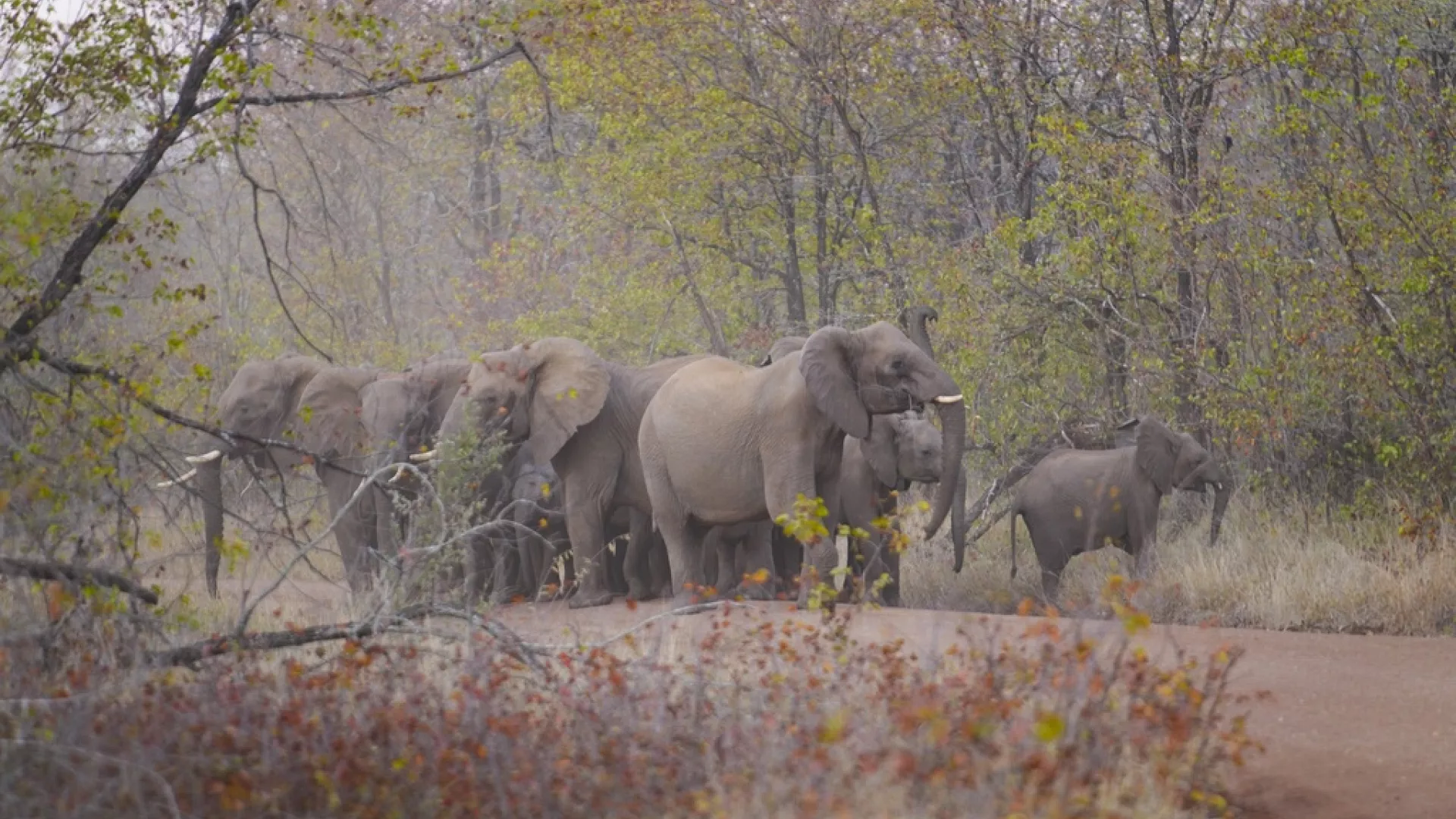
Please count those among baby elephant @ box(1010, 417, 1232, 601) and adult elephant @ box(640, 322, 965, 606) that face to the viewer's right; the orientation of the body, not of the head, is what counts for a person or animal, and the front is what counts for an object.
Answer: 2

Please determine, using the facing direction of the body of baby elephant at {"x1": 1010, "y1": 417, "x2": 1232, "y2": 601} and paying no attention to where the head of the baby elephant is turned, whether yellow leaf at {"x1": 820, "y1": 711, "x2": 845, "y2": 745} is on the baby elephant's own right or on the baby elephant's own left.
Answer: on the baby elephant's own right

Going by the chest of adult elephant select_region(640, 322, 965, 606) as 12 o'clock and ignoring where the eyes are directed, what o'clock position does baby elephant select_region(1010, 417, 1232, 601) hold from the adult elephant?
The baby elephant is roughly at 11 o'clock from the adult elephant.

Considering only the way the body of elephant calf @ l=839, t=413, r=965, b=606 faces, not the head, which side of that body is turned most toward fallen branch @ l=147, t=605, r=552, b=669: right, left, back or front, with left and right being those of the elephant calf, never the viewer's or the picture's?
right

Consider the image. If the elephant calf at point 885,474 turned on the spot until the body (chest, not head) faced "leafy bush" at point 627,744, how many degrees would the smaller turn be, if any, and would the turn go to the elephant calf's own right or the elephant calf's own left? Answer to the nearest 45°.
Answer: approximately 45° to the elephant calf's own right

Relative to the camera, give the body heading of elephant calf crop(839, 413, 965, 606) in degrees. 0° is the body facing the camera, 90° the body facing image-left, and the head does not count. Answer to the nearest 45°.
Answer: approximately 315°

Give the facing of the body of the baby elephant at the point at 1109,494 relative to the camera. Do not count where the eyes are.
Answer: to the viewer's right

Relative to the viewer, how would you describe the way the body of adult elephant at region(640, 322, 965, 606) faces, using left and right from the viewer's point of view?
facing to the right of the viewer

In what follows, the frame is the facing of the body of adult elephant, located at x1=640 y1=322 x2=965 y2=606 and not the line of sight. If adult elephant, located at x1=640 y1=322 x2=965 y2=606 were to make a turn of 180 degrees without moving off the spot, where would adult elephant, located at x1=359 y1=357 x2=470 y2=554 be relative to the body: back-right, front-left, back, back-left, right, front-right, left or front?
front-right

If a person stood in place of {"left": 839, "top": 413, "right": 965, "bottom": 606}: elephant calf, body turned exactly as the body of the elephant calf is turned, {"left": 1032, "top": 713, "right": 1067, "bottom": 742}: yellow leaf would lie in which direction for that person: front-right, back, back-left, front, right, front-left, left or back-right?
front-right

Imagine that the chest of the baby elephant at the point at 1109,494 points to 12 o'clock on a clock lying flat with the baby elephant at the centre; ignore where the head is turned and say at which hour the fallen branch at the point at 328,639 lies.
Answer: The fallen branch is roughly at 4 o'clock from the baby elephant.
